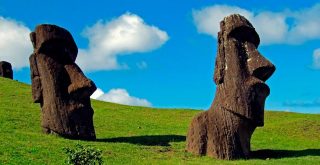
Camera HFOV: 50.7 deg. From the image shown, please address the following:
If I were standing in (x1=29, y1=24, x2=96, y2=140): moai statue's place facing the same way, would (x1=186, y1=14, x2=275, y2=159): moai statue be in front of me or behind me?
in front

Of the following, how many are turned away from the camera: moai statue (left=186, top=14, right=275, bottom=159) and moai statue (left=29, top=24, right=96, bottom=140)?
0

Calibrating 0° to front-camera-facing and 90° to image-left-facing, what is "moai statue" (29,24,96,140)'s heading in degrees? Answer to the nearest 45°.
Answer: approximately 315°

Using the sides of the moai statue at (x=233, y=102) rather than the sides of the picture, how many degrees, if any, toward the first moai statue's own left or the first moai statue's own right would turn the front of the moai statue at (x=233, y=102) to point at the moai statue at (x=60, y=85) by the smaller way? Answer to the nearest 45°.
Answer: approximately 135° to the first moai statue's own right
